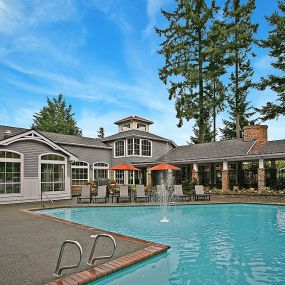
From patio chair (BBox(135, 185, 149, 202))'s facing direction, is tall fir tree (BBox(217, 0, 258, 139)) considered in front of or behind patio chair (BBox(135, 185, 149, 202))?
behind

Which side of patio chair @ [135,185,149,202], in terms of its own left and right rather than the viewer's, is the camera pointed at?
front

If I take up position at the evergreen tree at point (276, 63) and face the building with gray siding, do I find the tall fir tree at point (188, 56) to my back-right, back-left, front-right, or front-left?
front-right
